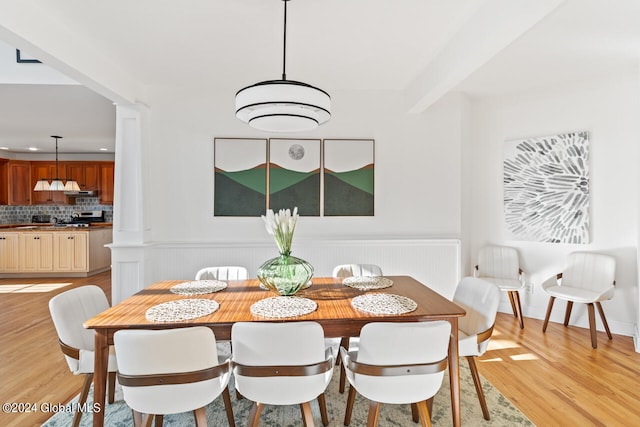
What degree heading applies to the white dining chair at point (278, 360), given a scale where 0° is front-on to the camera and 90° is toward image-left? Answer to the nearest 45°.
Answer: approximately 180°

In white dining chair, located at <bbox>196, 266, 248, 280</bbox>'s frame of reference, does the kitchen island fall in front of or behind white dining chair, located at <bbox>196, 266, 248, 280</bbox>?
behind

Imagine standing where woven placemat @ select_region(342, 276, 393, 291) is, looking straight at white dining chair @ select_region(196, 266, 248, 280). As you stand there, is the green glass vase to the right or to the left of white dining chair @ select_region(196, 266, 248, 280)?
left

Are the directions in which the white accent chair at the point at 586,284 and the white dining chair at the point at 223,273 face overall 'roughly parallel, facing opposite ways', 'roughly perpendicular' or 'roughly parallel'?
roughly perpendicular

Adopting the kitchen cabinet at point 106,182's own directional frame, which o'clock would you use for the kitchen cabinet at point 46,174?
the kitchen cabinet at point 46,174 is roughly at 4 o'clock from the kitchen cabinet at point 106,182.

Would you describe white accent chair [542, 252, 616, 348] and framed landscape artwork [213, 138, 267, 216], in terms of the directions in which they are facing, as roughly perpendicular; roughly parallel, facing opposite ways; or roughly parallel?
roughly perpendicular

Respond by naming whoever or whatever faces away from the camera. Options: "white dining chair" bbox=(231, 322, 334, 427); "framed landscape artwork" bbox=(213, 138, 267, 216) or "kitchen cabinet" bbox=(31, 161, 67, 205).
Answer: the white dining chair

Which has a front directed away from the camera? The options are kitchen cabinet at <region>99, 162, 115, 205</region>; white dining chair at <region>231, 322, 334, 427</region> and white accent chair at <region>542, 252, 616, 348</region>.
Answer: the white dining chair

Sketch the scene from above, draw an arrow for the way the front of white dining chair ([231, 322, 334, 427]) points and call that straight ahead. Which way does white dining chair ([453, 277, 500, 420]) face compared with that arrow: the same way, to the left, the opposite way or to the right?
to the left
